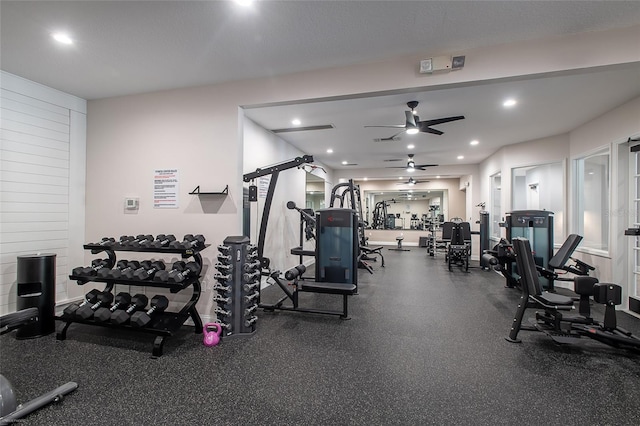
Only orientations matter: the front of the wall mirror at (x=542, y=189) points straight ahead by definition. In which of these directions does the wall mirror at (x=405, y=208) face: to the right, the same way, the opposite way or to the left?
to the left

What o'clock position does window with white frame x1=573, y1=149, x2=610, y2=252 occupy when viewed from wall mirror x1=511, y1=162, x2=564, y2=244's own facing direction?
The window with white frame is roughly at 10 o'clock from the wall mirror.

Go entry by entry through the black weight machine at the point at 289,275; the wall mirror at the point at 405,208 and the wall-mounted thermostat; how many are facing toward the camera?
2
